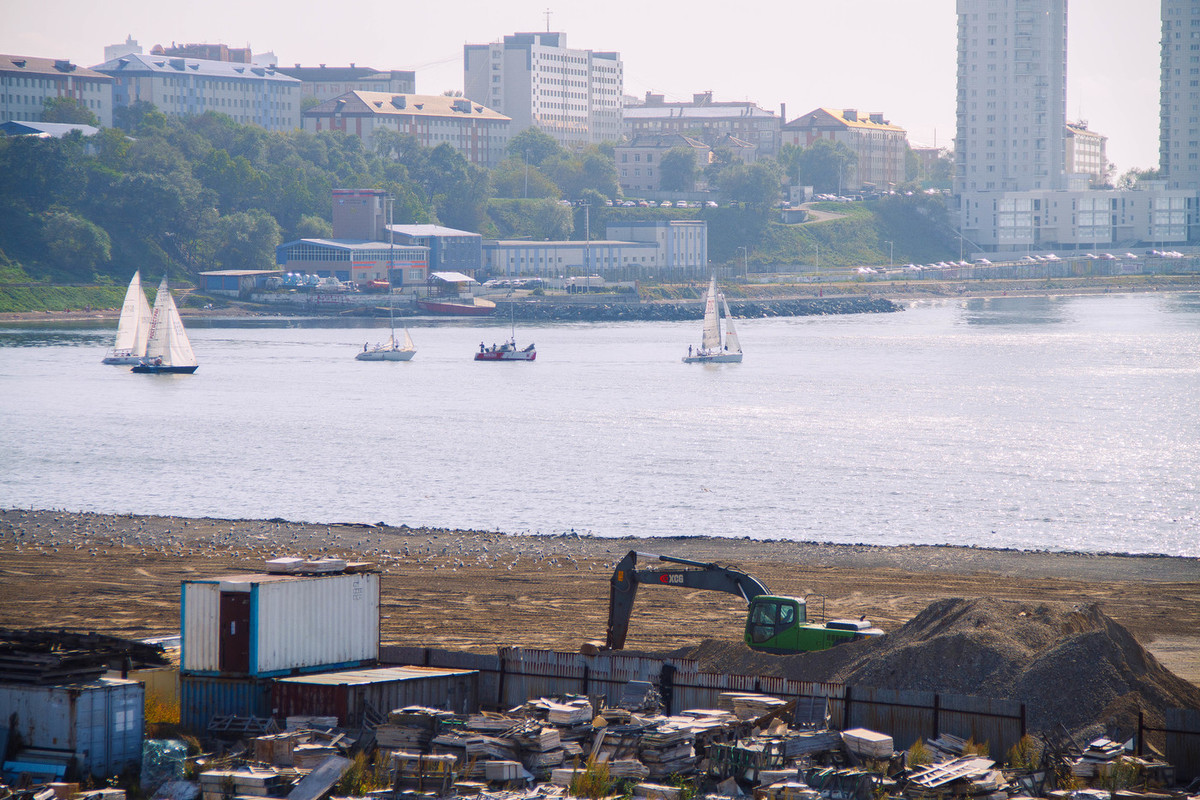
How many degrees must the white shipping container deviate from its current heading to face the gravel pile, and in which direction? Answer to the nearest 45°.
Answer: approximately 135° to its left

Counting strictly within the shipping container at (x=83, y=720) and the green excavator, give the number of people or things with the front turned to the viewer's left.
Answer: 1

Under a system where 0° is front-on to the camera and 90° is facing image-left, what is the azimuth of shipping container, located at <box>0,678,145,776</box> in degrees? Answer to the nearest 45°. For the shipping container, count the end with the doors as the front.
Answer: approximately 315°

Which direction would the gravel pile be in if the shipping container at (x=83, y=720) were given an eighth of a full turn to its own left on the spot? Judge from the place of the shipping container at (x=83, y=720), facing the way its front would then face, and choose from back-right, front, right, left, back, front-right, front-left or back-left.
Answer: front

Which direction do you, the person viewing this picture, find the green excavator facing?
facing to the left of the viewer

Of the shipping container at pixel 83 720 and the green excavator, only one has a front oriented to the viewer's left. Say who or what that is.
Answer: the green excavator

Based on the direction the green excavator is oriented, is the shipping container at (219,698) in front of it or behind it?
in front

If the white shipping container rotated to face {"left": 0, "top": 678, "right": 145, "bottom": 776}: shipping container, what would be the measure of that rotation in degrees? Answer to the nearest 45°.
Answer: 0° — it already faces it

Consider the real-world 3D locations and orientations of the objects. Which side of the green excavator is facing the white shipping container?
front

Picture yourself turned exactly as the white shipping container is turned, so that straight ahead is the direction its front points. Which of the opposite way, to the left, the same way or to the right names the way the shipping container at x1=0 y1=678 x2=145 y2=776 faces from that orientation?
to the left
